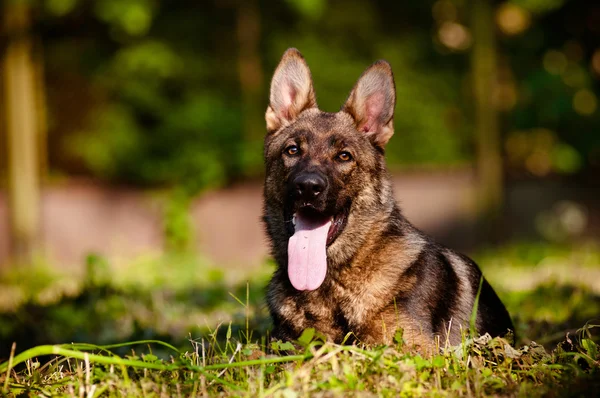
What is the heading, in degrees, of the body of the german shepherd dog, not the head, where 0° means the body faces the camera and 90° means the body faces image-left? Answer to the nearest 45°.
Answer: approximately 45°

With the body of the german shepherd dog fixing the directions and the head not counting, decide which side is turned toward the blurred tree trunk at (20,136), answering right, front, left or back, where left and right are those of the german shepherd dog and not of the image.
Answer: right

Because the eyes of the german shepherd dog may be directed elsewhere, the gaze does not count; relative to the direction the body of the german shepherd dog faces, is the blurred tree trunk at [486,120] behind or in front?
behind

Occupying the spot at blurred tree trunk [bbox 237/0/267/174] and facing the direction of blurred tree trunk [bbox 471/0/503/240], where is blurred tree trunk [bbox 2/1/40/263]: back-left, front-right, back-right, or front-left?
back-right

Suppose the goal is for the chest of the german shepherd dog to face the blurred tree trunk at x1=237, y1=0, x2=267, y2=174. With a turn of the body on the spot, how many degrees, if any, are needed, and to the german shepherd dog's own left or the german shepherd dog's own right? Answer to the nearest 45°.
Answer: approximately 135° to the german shepherd dog's own right
